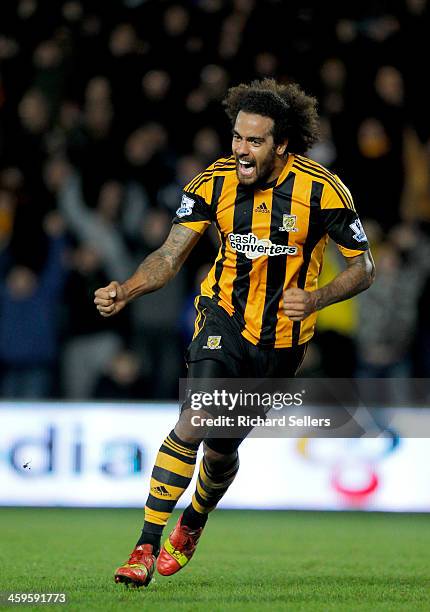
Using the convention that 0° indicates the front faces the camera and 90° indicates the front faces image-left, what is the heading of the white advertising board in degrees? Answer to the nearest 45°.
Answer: approximately 0°
